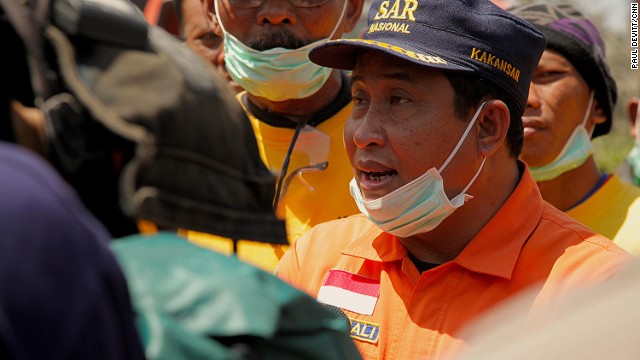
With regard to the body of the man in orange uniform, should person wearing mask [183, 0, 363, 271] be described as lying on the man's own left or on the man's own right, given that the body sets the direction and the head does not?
on the man's own right

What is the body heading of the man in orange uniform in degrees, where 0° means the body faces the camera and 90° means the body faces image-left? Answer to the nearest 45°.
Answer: approximately 45°

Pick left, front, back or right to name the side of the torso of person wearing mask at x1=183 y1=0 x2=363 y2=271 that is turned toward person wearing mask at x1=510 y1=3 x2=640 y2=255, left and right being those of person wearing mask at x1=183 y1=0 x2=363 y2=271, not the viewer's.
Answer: left

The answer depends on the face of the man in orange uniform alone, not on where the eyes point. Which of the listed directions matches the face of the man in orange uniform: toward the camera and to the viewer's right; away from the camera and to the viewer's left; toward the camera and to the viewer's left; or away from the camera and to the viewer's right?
toward the camera and to the viewer's left

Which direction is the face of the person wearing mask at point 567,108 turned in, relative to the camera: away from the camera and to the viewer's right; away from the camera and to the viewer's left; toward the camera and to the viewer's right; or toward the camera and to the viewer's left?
toward the camera and to the viewer's left

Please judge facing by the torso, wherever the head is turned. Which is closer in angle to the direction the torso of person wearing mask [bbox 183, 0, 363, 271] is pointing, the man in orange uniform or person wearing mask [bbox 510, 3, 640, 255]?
the man in orange uniform

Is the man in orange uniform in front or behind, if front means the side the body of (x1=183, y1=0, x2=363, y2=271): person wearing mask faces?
in front

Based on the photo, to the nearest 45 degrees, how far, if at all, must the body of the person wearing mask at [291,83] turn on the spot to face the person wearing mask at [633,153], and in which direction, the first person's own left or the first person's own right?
approximately 135° to the first person's own left
